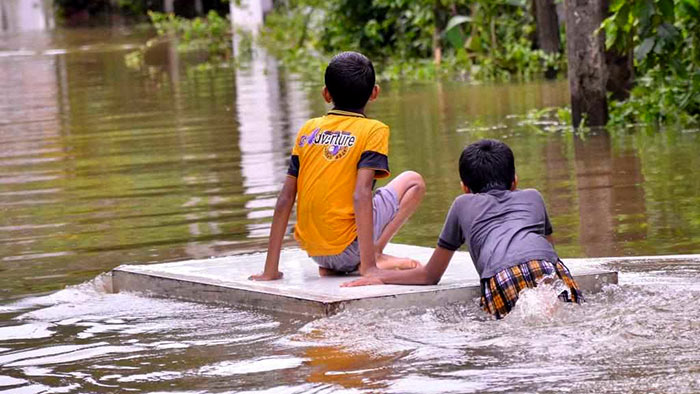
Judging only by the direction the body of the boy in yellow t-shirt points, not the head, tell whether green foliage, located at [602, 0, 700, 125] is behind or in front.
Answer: in front

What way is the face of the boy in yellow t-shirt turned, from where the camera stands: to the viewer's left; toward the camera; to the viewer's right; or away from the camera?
away from the camera

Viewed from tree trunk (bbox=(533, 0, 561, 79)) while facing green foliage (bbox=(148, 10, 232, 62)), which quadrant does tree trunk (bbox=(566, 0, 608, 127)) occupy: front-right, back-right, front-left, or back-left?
back-left

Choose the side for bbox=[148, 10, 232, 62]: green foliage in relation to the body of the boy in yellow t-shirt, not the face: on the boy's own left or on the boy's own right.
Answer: on the boy's own left

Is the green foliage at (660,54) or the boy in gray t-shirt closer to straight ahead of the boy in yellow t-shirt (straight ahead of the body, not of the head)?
the green foliage

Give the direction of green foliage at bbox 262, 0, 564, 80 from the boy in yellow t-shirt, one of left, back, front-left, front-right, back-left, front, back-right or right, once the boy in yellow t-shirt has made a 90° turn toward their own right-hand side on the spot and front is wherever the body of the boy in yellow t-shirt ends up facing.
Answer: back-left

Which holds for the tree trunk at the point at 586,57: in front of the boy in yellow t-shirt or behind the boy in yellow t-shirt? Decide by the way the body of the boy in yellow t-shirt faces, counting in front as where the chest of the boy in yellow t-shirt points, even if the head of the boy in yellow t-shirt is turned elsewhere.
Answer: in front

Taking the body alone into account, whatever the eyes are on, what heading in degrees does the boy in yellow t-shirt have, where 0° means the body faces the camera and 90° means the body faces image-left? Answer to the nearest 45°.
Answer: approximately 225°

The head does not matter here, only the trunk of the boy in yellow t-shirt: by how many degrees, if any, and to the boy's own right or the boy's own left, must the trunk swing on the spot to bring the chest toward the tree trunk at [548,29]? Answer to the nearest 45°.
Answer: approximately 45° to the boy's own left

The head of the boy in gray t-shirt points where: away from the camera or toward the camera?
away from the camera
